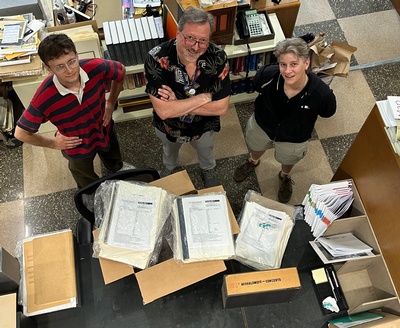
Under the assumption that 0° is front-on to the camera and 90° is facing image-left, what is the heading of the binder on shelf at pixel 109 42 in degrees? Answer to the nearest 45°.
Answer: approximately 0°
